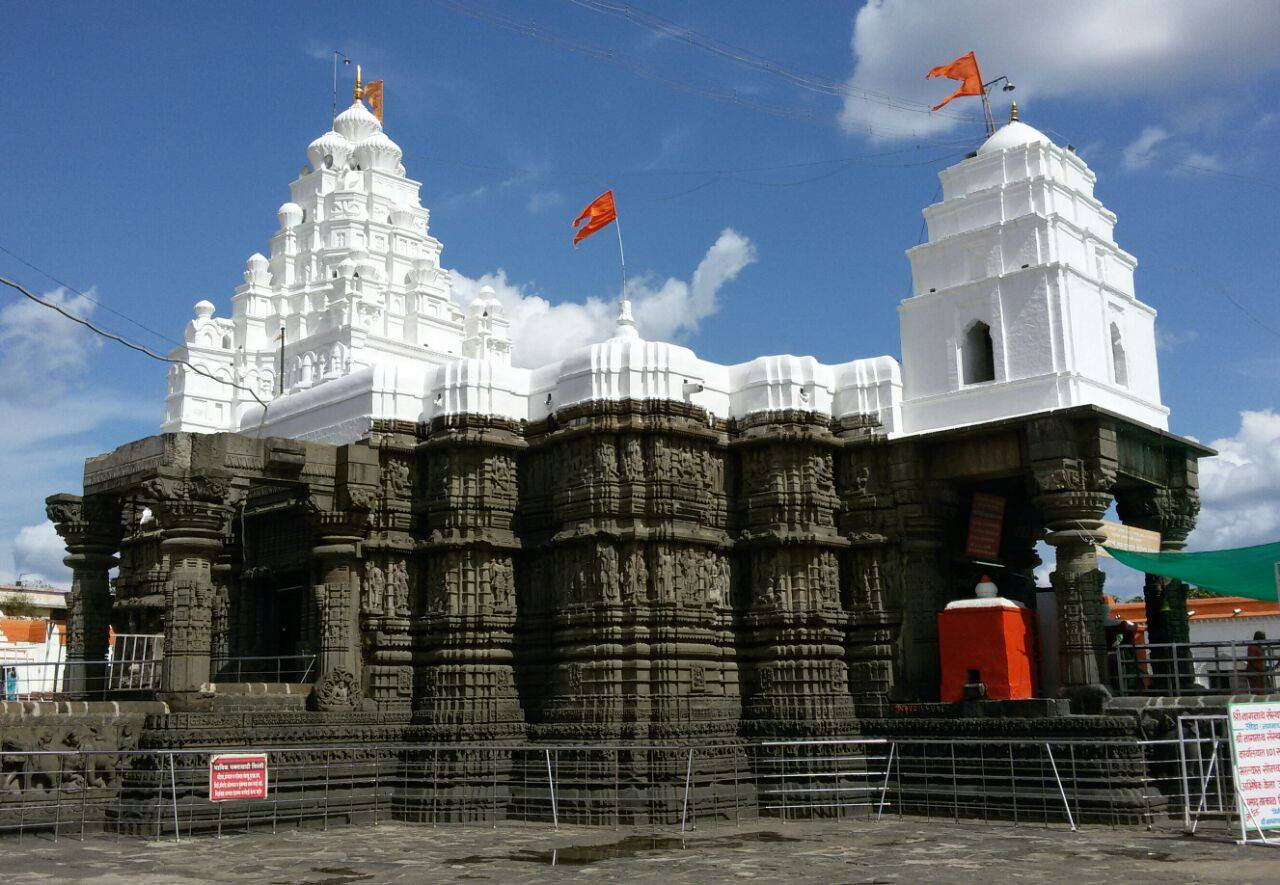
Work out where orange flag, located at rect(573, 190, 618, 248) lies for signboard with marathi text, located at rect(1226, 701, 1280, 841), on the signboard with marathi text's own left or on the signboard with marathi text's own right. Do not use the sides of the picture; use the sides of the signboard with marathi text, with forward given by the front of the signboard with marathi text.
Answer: on the signboard with marathi text's own right

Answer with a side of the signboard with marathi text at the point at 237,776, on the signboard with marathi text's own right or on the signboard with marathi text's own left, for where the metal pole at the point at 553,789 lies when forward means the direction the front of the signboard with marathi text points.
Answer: on the signboard with marathi text's own left

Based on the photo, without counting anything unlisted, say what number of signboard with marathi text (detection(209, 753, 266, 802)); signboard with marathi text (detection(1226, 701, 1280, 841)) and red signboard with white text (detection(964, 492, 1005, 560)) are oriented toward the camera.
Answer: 3

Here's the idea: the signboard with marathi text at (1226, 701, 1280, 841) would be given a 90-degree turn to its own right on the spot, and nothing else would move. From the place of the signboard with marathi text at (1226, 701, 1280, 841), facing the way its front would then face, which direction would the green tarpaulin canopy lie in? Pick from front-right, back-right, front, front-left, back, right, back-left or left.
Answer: right

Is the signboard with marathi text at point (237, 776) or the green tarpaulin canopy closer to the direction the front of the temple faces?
the green tarpaulin canopy

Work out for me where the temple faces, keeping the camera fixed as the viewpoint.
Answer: facing the viewer and to the right of the viewer

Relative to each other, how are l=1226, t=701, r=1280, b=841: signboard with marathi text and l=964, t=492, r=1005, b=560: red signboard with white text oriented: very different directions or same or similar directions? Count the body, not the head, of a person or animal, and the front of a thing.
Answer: same or similar directions

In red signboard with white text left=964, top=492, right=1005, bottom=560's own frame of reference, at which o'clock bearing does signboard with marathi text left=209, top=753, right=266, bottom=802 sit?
The signboard with marathi text is roughly at 2 o'clock from the red signboard with white text.

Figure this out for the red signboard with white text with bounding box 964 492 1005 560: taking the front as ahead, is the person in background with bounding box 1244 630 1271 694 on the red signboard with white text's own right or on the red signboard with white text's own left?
on the red signboard with white text's own left

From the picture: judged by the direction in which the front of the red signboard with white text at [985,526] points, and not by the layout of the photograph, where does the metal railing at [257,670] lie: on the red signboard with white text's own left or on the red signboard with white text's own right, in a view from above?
on the red signboard with white text's own right

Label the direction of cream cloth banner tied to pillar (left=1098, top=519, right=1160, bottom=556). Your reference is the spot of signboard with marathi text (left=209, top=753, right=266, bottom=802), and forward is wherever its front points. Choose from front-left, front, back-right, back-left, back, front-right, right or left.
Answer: left

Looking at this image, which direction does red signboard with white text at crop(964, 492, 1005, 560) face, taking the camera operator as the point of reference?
facing the viewer

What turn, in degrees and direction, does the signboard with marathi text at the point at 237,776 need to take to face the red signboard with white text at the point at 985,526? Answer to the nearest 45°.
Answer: approximately 90° to its left

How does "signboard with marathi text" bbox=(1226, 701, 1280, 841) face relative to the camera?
toward the camera
